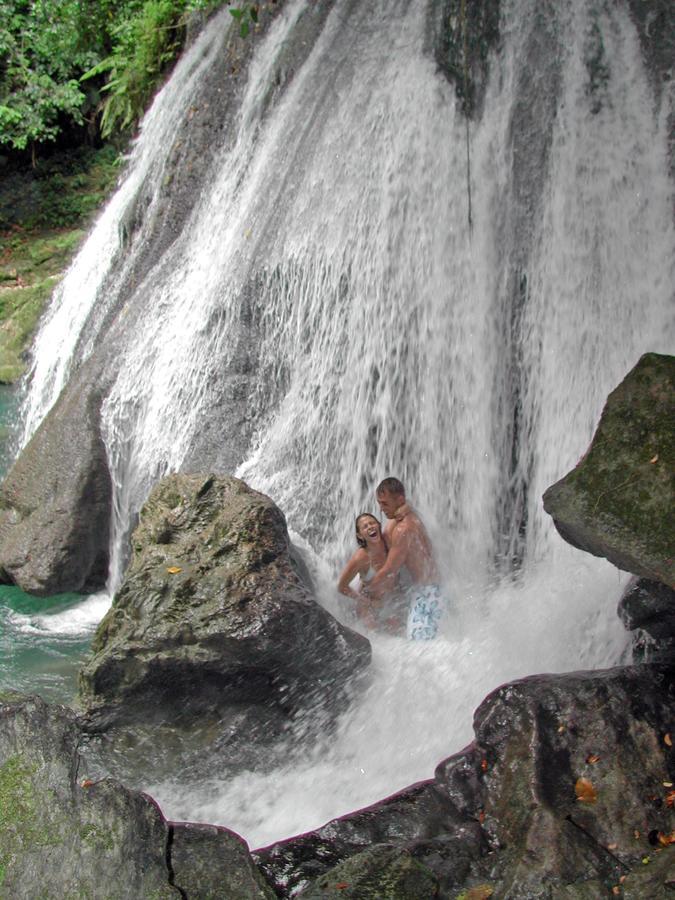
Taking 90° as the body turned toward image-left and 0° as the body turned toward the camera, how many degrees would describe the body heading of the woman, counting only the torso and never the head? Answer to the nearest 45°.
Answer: approximately 315°

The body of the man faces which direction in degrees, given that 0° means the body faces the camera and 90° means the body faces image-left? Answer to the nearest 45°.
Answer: approximately 90°

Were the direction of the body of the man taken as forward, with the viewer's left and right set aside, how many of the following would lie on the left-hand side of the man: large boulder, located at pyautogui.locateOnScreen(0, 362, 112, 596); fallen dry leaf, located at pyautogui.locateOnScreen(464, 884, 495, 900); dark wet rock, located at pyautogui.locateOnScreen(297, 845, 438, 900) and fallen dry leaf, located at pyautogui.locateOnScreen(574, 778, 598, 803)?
3

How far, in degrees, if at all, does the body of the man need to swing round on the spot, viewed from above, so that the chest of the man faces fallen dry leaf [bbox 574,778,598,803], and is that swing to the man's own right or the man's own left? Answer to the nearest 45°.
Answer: approximately 90° to the man's own left

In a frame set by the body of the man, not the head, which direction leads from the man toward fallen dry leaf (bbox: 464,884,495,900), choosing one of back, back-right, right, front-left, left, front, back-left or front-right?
left

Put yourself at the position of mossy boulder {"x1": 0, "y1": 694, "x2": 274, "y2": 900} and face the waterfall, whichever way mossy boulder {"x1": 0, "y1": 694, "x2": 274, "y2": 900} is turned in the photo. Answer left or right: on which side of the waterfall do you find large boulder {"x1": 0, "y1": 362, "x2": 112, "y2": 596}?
left

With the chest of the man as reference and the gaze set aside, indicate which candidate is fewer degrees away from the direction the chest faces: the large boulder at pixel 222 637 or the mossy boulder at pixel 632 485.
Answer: the large boulder

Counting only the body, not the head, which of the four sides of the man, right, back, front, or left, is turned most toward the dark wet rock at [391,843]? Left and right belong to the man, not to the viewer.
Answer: left

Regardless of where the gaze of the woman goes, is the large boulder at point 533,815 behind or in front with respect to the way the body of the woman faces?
in front

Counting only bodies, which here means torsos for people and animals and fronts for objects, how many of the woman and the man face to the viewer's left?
1
